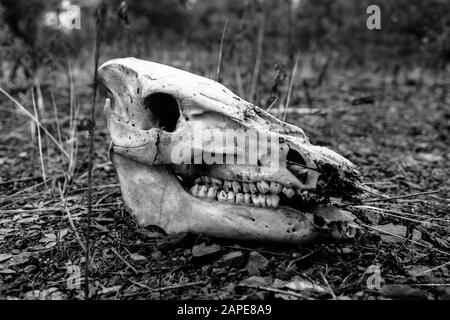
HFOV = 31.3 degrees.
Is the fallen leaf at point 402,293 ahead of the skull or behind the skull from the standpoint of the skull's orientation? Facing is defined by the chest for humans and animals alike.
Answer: ahead

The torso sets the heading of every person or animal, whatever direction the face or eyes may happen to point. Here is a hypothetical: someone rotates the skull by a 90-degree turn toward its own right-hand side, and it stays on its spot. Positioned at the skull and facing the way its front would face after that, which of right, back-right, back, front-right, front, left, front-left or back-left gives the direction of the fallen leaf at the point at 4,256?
right

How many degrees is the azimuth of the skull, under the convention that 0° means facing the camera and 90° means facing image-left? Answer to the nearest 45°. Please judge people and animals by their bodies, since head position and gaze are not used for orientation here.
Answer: approximately 270°
